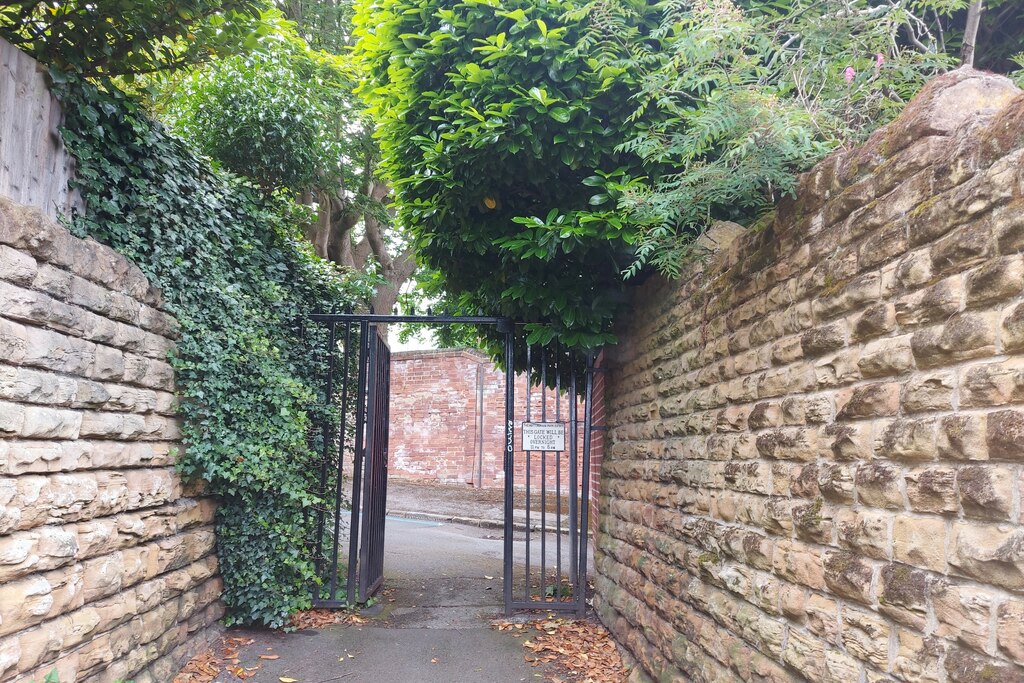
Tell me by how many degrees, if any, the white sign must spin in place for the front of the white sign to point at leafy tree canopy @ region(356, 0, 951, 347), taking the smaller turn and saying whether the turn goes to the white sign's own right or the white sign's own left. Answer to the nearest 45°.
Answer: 0° — it already faces it

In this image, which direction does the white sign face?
toward the camera

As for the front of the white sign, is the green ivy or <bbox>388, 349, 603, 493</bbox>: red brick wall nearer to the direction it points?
the green ivy

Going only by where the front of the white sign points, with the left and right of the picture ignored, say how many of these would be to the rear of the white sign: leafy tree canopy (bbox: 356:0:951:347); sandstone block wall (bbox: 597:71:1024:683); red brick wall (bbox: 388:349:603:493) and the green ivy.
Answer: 1

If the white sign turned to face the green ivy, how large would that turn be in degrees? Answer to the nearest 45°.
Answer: approximately 45° to its right

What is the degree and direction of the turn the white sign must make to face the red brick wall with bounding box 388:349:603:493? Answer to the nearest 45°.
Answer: approximately 180°

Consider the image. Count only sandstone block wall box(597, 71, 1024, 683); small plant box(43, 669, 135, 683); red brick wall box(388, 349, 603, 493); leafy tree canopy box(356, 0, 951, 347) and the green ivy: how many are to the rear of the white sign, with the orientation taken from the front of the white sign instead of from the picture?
1

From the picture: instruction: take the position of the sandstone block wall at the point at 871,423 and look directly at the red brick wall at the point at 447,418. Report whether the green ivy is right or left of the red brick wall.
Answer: left

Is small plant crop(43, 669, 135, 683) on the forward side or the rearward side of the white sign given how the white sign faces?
on the forward side
